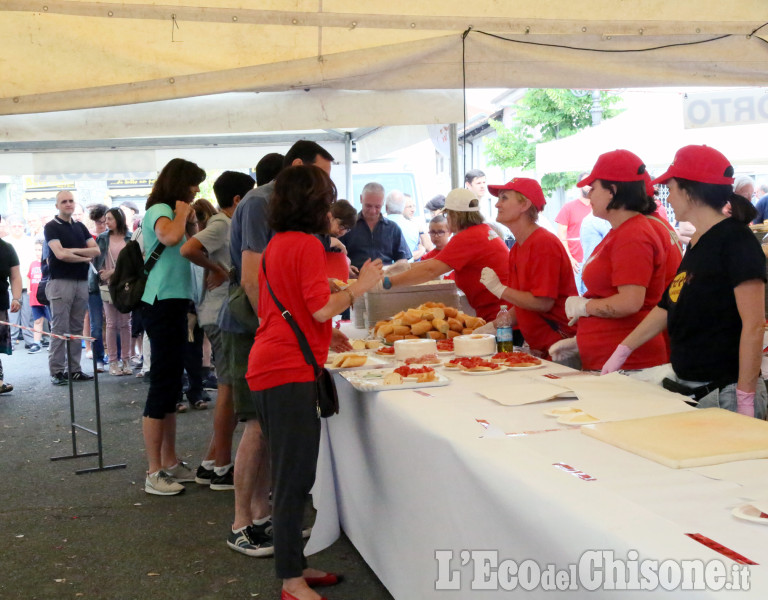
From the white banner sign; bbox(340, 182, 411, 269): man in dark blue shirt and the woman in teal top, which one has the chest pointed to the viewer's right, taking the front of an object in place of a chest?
the woman in teal top

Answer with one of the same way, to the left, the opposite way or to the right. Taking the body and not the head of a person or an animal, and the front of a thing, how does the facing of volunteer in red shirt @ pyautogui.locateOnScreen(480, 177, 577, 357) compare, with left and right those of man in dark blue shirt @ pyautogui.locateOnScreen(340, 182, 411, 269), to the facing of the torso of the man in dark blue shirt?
to the right

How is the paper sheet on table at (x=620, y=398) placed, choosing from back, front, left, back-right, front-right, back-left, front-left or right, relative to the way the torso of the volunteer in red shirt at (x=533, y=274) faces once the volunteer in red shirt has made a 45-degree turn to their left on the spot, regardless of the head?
front-left

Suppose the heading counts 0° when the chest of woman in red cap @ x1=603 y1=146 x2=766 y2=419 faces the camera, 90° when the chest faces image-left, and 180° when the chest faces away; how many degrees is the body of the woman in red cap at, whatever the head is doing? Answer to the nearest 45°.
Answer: approximately 90°

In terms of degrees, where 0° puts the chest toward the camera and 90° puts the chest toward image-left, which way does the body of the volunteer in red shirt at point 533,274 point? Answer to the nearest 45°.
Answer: approximately 90°

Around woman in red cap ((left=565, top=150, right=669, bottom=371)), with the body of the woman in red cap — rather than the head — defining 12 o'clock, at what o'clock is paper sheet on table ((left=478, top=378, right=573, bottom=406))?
The paper sheet on table is roughly at 10 o'clock from the woman in red cap.

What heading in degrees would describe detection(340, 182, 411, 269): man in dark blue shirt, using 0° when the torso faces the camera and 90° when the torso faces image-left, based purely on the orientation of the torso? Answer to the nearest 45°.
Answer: approximately 0°

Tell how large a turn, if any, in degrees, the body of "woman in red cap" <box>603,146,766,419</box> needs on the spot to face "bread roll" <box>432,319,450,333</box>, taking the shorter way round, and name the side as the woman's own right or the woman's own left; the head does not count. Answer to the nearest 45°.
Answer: approximately 45° to the woman's own right

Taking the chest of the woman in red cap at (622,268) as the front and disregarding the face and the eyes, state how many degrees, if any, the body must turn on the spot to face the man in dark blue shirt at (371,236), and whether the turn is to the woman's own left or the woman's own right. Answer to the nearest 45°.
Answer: approximately 45° to the woman's own right

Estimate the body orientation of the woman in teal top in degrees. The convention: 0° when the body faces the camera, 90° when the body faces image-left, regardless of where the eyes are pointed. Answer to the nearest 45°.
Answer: approximately 270°

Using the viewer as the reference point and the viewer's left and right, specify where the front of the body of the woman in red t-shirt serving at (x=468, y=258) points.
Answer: facing away from the viewer and to the left of the viewer

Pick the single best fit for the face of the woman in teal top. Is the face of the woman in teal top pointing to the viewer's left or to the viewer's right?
to the viewer's right
